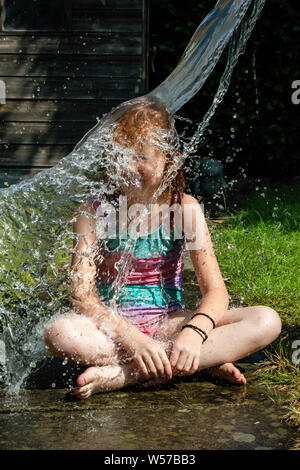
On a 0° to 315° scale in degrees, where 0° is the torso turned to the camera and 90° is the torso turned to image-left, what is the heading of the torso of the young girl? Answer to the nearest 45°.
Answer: approximately 0°
